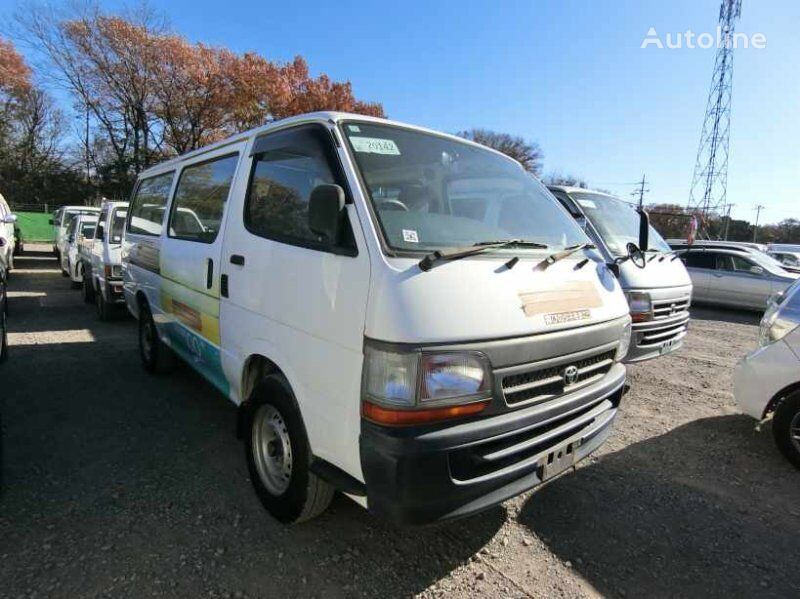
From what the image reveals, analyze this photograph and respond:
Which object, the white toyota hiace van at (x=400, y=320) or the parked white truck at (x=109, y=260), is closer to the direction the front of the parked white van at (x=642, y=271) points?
the white toyota hiace van

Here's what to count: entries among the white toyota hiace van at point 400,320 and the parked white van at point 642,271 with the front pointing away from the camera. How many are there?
0

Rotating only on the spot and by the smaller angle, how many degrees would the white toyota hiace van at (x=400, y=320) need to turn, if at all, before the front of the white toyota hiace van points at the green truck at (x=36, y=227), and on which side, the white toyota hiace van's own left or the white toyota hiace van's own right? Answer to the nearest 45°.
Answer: approximately 180°

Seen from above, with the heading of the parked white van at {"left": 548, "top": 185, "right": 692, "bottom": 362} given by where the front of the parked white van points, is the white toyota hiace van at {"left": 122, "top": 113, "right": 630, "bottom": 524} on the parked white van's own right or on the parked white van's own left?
on the parked white van's own right

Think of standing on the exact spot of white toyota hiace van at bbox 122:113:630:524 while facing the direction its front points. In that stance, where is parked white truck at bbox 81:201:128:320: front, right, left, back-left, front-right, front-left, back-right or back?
back

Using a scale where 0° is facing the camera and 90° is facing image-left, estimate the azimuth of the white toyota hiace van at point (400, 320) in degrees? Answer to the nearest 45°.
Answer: approximately 315°

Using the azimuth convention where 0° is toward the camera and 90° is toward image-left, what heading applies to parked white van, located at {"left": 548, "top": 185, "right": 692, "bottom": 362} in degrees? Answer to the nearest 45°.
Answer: approximately 315°

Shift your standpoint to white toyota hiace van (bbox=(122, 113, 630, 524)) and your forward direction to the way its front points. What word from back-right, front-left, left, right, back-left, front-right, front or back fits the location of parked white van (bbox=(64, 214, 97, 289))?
back

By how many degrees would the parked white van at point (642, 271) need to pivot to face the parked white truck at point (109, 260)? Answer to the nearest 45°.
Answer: approximately 135° to its right

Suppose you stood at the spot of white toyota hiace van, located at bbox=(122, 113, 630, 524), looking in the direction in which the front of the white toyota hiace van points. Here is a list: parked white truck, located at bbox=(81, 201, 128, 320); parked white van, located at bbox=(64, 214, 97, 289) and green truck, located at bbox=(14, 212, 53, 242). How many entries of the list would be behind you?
3

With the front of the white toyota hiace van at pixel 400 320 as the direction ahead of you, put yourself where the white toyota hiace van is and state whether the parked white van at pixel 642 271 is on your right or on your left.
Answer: on your left
